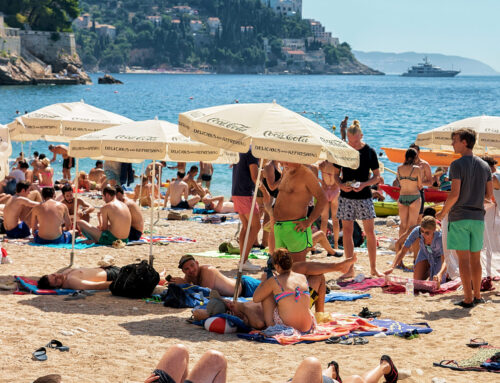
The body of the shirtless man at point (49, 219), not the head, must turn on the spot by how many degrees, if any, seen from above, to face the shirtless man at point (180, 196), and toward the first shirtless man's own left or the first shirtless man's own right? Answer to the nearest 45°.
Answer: approximately 45° to the first shirtless man's own right

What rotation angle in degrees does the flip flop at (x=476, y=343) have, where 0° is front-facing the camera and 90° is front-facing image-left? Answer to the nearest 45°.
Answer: approximately 90°

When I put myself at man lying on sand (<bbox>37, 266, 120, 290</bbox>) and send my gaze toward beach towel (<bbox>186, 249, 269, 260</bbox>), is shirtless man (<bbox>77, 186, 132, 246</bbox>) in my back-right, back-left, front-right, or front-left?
front-left

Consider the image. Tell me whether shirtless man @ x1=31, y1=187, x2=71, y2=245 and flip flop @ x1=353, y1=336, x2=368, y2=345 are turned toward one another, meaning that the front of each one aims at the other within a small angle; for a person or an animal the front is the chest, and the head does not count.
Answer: no

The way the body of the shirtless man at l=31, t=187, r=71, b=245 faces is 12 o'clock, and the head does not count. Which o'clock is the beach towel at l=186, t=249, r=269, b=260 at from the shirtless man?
The beach towel is roughly at 4 o'clock from the shirtless man.

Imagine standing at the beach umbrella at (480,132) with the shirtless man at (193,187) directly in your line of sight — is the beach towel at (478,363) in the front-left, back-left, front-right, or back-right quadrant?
back-left

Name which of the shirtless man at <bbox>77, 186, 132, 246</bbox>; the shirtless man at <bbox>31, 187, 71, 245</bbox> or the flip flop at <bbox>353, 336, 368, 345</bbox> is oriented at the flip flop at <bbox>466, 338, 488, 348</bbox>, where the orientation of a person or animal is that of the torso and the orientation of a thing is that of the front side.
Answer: the flip flop at <bbox>353, 336, 368, 345</bbox>

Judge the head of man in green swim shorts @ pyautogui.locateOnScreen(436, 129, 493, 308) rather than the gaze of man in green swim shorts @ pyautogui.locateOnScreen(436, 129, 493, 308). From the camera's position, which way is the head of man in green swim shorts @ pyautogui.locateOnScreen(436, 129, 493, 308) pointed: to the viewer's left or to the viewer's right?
to the viewer's left

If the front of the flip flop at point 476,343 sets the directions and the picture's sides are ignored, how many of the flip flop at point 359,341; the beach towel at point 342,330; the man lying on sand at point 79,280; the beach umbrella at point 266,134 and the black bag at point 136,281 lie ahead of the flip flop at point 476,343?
5

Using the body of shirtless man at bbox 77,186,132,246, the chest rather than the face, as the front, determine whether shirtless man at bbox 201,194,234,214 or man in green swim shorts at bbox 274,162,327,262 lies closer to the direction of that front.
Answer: the shirtless man
